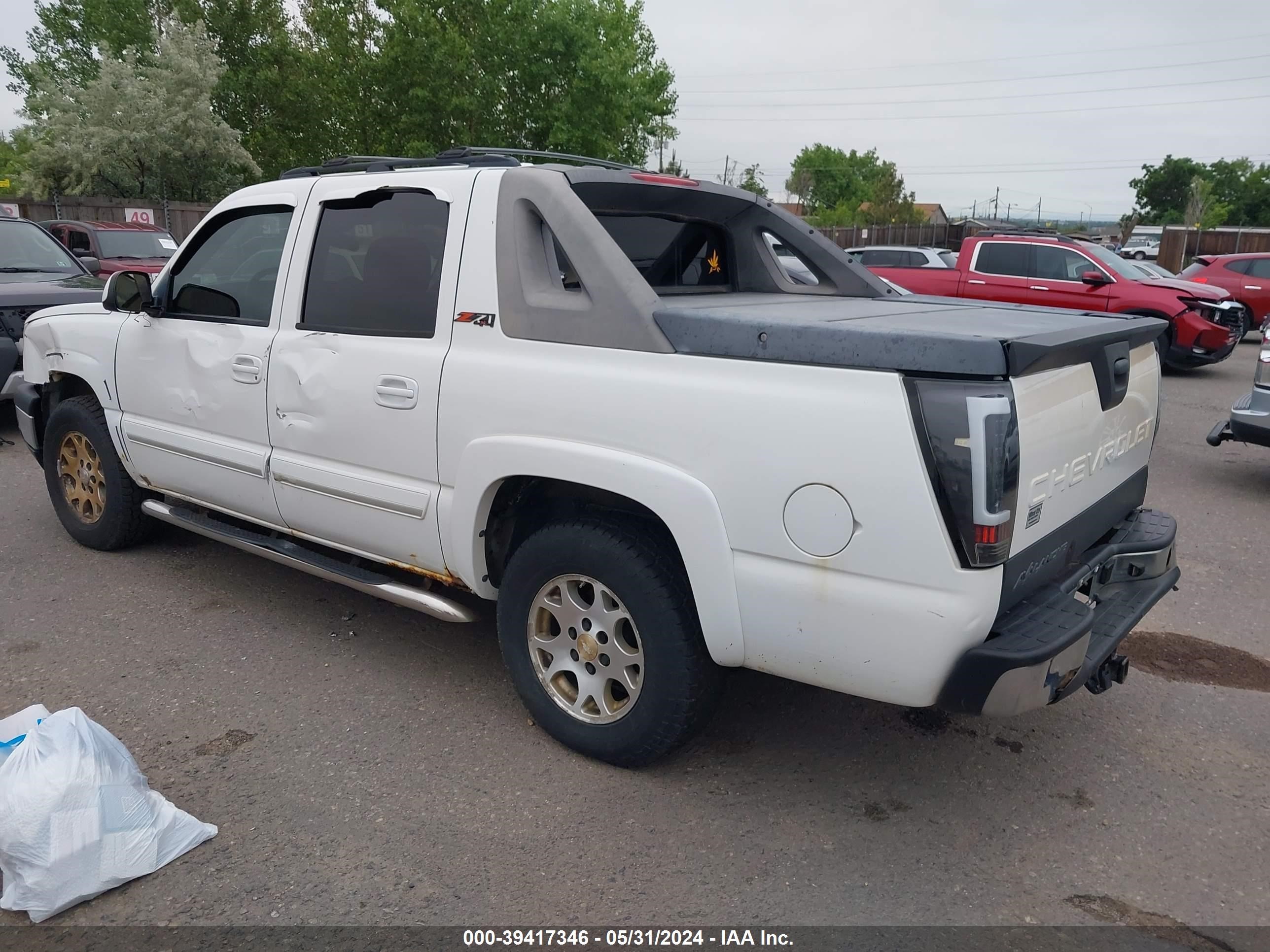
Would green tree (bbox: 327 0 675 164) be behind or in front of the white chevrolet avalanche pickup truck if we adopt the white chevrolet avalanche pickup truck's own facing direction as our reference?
in front

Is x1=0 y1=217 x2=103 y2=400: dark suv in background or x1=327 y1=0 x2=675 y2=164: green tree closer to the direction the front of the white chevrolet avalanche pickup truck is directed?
the dark suv in background

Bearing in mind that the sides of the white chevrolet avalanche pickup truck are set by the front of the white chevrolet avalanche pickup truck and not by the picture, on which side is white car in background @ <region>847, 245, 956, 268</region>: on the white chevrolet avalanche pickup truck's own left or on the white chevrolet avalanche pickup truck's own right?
on the white chevrolet avalanche pickup truck's own right

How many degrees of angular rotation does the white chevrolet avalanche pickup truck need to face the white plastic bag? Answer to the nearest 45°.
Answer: approximately 90° to its left

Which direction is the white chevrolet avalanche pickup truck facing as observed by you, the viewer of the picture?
facing away from the viewer and to the left of the viewer

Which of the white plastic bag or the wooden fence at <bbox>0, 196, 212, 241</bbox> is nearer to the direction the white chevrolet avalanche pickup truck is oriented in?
the wooden fence

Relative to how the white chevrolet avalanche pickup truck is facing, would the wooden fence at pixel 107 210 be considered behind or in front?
in front

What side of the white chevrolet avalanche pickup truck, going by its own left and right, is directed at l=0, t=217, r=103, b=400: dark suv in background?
front

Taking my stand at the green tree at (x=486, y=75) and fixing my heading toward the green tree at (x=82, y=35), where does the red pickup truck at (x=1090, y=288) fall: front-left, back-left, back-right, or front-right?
back-left

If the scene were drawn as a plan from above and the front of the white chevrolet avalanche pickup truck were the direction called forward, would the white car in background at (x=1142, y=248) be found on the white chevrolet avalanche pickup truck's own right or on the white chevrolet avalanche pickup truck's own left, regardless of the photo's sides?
on the white chevrolet avalanche pickup truck's own right

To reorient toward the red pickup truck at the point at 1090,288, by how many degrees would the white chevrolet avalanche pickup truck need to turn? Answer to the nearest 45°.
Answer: approximately 90° to its right

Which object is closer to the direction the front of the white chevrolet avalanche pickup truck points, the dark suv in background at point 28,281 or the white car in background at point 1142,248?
the dark suv in background
